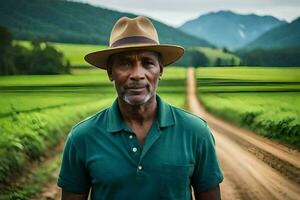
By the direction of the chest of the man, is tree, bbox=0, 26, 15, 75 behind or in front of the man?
behind

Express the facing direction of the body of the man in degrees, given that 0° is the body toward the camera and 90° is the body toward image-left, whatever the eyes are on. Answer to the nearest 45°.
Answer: approximately 0°
